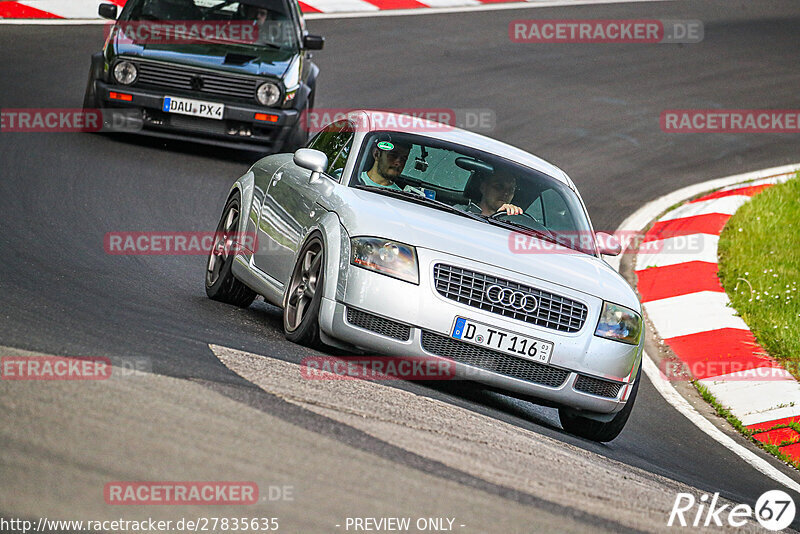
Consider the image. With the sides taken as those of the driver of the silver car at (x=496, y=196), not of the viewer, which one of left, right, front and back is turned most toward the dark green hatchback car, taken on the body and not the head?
back

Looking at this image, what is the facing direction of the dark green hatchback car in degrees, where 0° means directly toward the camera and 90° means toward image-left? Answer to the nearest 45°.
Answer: approximately 0°

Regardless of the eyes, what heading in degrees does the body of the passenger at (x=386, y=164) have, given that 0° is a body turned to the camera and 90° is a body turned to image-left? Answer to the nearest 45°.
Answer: approximately 315°

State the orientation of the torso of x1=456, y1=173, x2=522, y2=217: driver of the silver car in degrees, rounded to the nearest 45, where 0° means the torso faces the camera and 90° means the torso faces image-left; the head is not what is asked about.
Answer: approximately 315°

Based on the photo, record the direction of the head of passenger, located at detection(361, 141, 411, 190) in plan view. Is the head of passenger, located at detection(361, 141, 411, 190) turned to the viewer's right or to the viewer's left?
to the viewer's right

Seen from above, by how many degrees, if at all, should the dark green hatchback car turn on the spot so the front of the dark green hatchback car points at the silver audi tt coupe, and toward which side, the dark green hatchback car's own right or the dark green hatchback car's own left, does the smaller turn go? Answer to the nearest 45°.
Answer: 0° — it already faces it

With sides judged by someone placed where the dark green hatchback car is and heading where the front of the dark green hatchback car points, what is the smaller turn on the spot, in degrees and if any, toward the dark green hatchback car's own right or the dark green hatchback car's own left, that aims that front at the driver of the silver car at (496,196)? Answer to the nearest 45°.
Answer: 0° — it already faces them

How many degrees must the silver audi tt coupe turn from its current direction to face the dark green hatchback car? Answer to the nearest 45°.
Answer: approximately 180°

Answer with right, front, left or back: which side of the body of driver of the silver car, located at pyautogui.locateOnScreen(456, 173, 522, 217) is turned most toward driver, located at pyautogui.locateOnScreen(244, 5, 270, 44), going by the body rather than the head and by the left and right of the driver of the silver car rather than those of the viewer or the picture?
back
